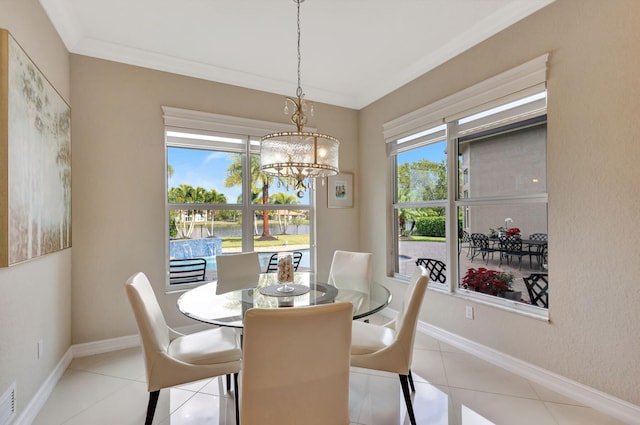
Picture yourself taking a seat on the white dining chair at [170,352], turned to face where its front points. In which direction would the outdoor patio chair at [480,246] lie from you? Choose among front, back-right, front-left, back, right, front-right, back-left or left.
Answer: front

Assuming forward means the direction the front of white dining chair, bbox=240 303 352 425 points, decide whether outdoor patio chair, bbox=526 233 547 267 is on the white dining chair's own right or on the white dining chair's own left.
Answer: on the white dining chair's own right

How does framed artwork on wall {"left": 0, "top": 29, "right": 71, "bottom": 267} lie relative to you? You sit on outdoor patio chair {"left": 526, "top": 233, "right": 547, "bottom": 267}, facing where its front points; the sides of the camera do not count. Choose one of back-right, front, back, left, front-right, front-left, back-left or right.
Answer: front

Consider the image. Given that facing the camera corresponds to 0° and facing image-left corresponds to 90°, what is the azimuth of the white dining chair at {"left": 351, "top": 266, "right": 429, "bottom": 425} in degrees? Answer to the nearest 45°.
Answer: approximately 90°

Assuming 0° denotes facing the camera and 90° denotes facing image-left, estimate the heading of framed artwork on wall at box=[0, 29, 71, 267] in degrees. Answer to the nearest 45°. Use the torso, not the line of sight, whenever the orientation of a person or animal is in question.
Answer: approximately 270°

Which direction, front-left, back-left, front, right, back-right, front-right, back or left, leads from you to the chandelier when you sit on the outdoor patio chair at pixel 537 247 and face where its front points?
front

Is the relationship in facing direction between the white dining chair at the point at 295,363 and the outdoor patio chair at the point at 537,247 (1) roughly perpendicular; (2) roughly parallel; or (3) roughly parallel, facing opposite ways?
roughly perpendicular

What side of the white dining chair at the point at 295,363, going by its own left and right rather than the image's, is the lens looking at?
back

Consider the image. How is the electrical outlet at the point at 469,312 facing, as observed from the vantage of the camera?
facing the viewer and to the left of the viewer

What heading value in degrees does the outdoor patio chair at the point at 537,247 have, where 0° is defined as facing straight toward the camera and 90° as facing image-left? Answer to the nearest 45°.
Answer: approximately 45°

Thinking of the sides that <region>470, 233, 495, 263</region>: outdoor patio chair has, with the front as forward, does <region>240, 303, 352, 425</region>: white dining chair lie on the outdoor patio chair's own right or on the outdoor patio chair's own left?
on the outdoor patio chair's own right

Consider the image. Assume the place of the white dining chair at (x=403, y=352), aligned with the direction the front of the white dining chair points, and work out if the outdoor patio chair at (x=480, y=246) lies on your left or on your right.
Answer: on your right

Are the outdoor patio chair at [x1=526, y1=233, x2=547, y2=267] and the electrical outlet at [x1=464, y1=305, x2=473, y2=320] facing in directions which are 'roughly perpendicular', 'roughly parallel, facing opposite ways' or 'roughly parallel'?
roughly parallel

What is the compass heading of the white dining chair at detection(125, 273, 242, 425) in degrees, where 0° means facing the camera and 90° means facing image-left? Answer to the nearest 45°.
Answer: approximately 270°
